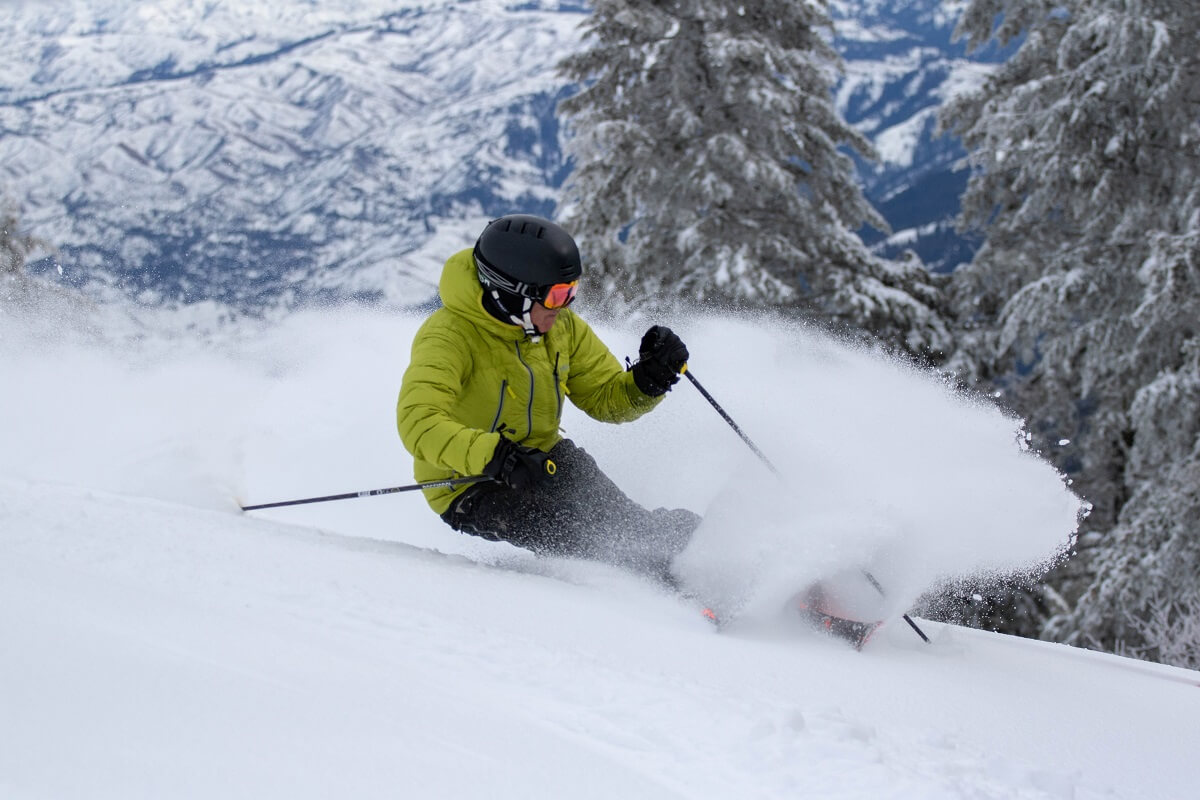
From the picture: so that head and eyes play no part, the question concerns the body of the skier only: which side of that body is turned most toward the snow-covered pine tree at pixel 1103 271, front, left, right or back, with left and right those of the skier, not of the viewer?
left

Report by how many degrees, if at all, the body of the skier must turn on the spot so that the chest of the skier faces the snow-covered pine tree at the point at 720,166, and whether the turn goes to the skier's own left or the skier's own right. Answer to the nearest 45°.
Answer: approximately 135° to the skier's own left

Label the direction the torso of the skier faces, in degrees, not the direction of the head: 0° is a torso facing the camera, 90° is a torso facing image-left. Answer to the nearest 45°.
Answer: approximately 315°
